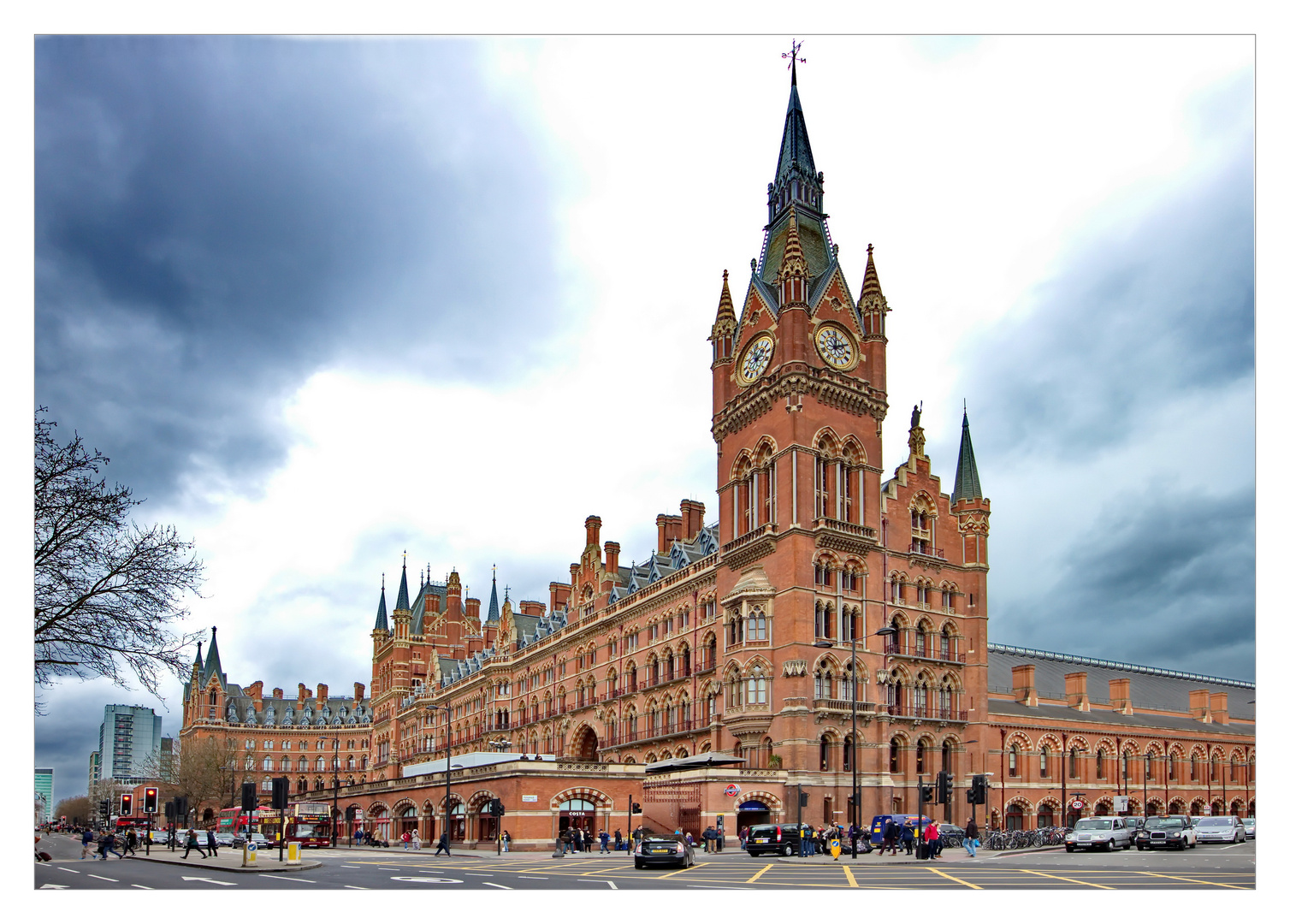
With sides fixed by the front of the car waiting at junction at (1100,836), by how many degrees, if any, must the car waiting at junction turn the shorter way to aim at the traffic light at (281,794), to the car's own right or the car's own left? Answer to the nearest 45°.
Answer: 0° — it already faces it

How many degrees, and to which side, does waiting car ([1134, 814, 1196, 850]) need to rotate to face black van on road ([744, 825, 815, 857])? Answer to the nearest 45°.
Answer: approximately 45° to its right

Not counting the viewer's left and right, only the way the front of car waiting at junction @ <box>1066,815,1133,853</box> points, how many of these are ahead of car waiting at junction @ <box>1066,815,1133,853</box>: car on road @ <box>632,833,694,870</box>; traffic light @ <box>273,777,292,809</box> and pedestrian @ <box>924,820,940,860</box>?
3

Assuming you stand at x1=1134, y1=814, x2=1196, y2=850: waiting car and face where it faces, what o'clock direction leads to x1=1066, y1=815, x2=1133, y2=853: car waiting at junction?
x1=1066, y1=815, x2=1133, y2=853: car waiting at junction is roughly at 3 o'clock from x1=1134, y1=814, x2=1196, y2=850: waiting car.

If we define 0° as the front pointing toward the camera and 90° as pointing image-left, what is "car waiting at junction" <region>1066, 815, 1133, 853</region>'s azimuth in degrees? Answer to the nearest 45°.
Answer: approximately 45°

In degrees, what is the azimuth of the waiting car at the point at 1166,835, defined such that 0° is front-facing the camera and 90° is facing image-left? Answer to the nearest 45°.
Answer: approximately 45°

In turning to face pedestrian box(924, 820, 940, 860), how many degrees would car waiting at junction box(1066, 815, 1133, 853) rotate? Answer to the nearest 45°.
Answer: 0° — it already faces them
